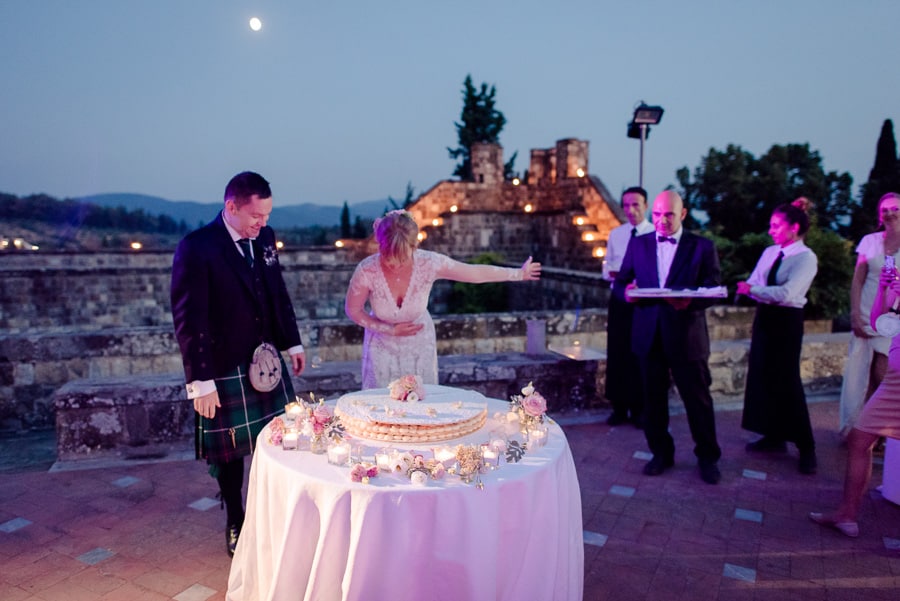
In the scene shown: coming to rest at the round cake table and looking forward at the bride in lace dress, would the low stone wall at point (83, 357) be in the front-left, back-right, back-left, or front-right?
front-left

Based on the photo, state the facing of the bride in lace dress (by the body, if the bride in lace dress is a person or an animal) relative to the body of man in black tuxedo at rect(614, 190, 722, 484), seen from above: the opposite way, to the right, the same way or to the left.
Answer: the same way

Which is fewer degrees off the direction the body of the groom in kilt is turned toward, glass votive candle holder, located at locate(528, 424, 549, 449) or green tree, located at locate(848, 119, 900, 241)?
the glass votive candle holder

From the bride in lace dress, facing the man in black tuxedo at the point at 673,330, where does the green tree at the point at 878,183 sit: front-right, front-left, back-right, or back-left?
front-left

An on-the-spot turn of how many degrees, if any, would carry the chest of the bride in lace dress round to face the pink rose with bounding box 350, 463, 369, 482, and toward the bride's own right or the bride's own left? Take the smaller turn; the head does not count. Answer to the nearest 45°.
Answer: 0° — they already face it

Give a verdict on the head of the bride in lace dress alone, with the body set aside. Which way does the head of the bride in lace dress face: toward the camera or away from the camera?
toward the camera

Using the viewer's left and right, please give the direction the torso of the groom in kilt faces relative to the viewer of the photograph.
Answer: facing the viewer and to the right of the viewer

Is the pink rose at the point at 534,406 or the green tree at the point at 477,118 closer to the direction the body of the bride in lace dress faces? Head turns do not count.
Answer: the pink rose

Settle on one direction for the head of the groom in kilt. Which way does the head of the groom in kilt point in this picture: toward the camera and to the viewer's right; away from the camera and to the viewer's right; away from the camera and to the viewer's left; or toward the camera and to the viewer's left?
toward the camera and to the viewer's right

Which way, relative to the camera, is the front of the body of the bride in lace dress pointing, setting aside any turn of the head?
toward the camera

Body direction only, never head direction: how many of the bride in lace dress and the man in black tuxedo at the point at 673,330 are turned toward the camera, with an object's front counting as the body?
2

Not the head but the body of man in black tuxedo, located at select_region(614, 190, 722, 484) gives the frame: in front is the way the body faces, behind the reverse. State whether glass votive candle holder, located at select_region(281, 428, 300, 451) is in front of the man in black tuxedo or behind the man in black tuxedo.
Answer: in front

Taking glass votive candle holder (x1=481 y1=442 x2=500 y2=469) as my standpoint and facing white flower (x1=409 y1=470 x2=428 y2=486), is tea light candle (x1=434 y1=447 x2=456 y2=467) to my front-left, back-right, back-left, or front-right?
front-right

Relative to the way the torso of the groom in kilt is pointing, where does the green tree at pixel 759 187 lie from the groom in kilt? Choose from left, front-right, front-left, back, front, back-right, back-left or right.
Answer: left

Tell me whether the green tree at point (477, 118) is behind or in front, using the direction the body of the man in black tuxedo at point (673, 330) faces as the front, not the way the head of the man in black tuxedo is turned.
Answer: behind

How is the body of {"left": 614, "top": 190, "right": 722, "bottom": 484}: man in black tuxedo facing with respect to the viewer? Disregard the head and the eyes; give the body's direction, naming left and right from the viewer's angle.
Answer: facing the viewer

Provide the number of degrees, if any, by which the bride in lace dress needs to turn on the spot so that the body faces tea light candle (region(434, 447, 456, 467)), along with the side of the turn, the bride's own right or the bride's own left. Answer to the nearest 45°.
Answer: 0° — they already face it
